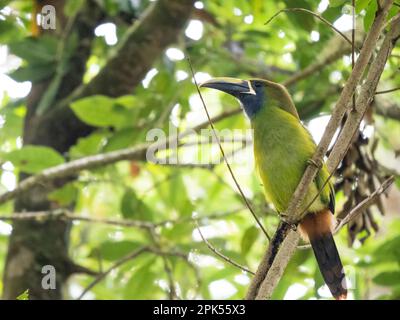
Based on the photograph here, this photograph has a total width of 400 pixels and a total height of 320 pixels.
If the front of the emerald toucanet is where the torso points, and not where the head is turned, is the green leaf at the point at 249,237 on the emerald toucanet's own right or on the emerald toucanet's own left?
on the emerald toucanet's own right

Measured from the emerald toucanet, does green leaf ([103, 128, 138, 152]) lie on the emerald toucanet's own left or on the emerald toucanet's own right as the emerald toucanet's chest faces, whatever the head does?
on the emerald toucanet's own right

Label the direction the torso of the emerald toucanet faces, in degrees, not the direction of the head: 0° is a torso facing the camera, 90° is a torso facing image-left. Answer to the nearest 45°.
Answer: approximately 45°

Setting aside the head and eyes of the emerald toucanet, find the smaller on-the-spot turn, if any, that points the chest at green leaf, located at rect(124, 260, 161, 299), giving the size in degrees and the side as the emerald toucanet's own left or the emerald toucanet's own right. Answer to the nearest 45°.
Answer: approximately 90° to the emerald toucanet's own right

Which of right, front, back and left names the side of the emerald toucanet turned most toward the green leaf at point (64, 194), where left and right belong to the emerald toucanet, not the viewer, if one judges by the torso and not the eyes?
right

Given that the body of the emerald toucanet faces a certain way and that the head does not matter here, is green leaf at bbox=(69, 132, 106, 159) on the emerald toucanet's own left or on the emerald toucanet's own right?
on the emerald toucanet's own right

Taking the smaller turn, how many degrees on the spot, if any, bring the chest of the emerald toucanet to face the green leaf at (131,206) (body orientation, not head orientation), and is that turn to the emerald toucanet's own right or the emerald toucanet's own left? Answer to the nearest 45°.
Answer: approximately 90° to the emerald toucanet's own right
